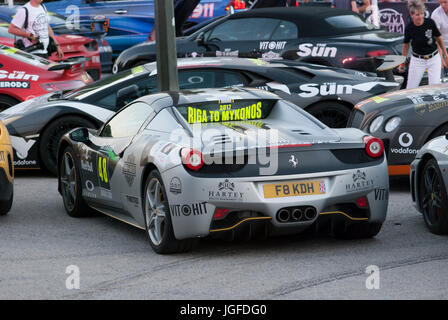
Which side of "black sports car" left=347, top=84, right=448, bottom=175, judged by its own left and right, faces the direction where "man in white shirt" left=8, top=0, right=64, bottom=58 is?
right

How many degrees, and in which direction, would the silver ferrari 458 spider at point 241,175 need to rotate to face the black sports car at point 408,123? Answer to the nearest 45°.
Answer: approximately 90° to its right

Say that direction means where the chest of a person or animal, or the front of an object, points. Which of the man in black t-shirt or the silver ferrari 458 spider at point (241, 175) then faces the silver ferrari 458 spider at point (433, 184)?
the man in black t-shirt

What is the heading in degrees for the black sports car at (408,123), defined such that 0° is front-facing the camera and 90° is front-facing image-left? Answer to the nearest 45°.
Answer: approximately 45°

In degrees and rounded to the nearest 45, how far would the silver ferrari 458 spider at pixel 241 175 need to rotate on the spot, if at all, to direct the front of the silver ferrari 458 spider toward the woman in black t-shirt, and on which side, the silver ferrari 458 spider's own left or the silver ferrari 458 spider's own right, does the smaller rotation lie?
approximately 90° to the silver ferrari 458 spider's own right

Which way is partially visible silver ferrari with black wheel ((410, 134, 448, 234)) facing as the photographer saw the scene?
facing away from the viewer and to the left of the viewer

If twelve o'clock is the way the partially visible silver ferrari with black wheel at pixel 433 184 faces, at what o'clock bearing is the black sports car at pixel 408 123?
The black sports car is roughly at 1 o'clock from the partially visible silver ferrari with black wheel.

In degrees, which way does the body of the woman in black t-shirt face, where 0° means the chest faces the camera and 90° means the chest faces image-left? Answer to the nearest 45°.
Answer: approximately 0°

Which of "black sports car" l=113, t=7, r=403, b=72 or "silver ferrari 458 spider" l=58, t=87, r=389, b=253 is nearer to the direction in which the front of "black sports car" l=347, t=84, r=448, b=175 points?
the silver ferrari 458 spider
